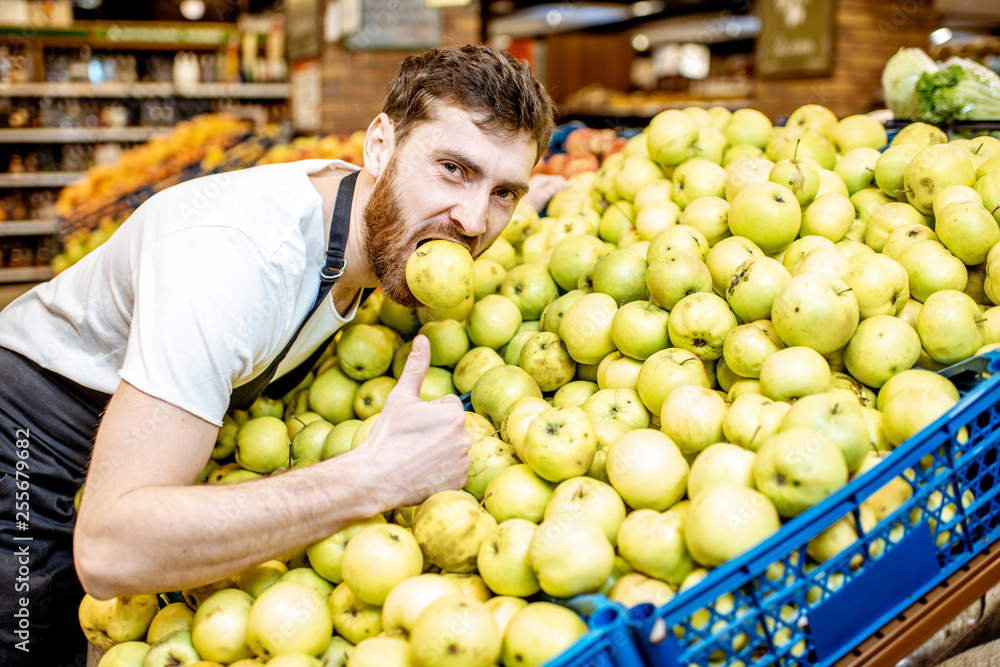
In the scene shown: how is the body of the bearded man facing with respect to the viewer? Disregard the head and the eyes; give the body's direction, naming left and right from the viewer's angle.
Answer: facing to the right of the viewer

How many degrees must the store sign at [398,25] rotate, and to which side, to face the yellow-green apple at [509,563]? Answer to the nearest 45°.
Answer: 0° — it already faces it

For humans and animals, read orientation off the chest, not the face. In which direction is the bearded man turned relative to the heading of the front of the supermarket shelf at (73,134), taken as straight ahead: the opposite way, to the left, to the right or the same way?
to the left

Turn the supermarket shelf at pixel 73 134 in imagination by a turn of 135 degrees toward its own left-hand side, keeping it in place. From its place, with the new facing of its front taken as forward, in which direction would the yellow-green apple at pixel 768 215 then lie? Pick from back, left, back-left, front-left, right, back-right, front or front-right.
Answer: back-right

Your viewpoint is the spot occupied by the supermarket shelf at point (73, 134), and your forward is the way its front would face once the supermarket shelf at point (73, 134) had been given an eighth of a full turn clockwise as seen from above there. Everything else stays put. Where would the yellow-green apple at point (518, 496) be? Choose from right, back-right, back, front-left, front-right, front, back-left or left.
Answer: front-left

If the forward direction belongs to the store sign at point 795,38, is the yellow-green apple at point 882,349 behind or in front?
in front

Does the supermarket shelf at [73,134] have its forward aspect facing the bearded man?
yes

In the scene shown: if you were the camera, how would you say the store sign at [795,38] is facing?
facing the viewer

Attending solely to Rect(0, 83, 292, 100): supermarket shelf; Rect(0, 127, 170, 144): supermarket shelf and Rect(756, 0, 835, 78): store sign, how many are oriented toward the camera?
3

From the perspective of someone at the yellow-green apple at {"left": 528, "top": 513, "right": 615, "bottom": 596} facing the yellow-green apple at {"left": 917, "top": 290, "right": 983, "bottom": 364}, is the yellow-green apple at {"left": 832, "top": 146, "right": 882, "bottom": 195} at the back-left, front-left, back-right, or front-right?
front-left

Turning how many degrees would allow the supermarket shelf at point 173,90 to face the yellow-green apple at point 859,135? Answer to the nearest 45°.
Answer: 0° — it already faces it

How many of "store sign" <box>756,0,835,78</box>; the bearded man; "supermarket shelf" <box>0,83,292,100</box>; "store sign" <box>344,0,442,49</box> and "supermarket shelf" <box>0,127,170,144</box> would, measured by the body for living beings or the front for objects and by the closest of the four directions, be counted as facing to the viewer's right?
1

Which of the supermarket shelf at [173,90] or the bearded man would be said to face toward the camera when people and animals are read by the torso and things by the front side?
the supermarket shelf

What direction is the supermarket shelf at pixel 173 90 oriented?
toward the camera

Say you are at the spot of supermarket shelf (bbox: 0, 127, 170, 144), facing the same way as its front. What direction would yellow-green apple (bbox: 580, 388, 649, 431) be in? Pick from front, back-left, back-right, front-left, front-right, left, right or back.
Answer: front
